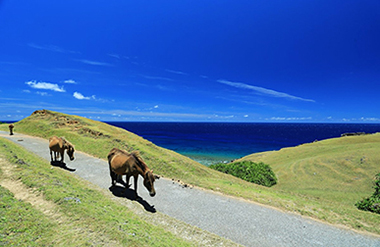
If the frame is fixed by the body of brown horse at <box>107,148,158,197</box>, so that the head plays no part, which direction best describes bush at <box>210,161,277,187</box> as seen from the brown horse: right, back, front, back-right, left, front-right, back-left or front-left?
left

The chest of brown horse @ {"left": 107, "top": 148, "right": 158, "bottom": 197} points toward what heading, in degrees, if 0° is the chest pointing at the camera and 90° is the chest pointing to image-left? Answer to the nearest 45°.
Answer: approximately 315°
